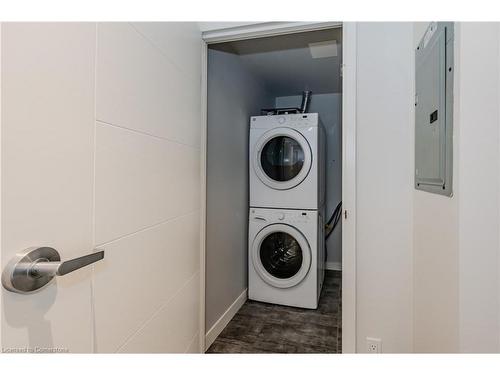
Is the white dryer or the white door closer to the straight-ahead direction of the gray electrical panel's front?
the white door

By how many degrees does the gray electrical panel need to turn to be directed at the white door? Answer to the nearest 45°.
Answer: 0° — it already faces it

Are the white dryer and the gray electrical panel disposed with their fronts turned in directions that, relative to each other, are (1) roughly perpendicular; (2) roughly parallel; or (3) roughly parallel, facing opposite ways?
roughly perpendicular

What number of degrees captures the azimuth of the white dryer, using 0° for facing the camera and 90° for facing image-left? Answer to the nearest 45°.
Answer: approximately 0°

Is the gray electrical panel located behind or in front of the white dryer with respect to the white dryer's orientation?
in front

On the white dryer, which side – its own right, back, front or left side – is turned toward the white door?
front

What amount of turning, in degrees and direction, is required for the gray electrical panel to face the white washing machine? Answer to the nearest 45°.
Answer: approximately 90° to its right

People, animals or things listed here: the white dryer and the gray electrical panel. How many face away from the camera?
0

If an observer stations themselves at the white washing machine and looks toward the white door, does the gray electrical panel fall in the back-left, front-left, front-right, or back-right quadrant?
front-left

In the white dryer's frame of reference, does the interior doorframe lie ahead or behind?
ahead
